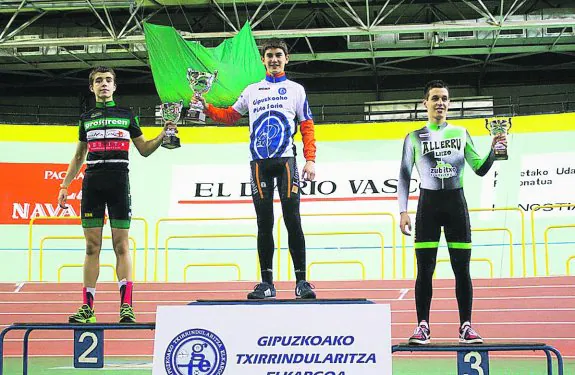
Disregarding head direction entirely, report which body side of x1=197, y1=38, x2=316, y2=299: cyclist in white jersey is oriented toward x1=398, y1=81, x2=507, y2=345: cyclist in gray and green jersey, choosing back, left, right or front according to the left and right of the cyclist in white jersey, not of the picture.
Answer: left

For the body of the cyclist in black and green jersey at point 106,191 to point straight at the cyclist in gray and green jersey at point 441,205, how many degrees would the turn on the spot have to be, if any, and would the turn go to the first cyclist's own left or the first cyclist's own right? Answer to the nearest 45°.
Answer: approximately 90° to the first cyclist's own left

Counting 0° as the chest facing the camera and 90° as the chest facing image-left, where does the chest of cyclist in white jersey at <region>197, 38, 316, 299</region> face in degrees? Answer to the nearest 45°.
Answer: approximately 0°

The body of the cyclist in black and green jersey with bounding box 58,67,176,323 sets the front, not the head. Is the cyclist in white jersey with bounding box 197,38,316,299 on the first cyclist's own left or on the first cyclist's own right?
on the first cyclist's own left

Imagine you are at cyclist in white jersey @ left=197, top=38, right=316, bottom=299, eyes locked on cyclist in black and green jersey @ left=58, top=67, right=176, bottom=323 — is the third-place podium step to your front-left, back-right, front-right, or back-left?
back-left

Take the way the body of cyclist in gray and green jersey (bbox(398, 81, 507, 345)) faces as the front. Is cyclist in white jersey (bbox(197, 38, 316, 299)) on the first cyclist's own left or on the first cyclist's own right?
on the first cyclist's own right

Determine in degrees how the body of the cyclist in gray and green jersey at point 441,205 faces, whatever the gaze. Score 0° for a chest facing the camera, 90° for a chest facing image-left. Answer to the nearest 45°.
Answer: approximately 0°
